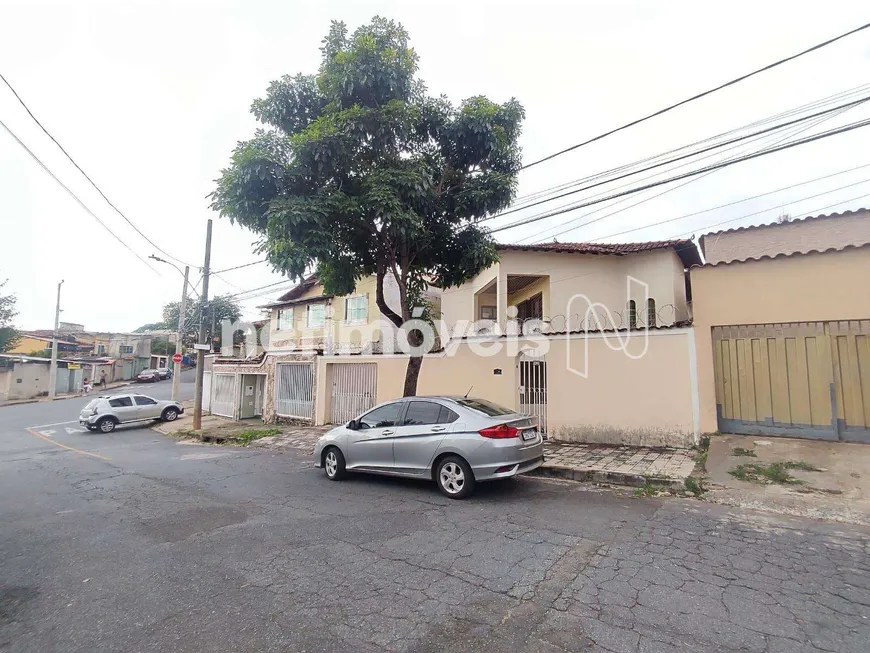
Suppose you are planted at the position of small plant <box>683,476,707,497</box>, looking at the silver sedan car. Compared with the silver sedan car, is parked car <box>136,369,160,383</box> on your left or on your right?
right

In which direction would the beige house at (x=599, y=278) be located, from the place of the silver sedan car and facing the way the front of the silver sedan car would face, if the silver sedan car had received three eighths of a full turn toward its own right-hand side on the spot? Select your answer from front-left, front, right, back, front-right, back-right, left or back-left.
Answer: front-left

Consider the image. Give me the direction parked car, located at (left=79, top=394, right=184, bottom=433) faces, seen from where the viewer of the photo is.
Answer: facing away from the viewer and to the right of the viewer

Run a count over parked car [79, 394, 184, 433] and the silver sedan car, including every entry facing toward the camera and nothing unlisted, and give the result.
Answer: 0

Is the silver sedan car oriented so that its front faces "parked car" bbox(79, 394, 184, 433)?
yes

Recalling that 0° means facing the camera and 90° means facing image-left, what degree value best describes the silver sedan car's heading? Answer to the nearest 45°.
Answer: approximately 135°

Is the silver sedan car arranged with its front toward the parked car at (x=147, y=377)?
yes

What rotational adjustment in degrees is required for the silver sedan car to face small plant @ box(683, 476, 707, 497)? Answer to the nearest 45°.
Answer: approximately 135° to its right

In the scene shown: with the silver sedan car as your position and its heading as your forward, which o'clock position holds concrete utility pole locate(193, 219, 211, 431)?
The concrete utility pole is roughly at 12 o'clock from the silver sedan car.

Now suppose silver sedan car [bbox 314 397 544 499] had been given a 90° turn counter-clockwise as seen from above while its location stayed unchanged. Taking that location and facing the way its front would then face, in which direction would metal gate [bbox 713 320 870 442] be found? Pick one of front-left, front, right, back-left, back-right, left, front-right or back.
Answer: back-left
